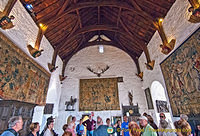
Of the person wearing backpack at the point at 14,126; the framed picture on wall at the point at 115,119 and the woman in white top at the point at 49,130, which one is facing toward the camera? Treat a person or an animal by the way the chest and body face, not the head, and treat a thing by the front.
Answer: the framed picture on wall

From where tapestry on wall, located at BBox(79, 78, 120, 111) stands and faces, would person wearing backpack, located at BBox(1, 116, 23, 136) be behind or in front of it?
in front

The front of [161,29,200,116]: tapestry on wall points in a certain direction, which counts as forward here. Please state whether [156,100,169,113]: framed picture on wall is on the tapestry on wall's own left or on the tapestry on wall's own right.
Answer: on the tapestry on wall's own right

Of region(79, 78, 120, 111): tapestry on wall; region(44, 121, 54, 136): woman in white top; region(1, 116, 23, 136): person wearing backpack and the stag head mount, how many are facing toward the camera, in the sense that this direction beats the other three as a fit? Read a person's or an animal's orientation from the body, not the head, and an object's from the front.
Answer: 2

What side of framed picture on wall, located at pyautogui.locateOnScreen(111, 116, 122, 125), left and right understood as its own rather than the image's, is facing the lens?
front

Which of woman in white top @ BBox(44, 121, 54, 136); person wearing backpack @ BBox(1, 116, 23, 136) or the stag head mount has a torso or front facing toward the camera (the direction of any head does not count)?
the stag head mount

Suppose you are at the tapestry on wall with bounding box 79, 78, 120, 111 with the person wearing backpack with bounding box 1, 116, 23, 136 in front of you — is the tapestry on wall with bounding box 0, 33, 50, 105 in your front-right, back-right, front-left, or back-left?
front-right

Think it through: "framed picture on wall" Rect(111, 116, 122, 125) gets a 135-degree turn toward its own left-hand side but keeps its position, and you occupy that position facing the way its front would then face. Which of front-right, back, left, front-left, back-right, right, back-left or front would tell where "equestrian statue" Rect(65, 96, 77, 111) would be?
back-left

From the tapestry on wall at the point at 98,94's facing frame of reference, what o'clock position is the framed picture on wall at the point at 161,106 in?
The framed picture on wall is roughly at 10 o'clock from the tapestry on wall.

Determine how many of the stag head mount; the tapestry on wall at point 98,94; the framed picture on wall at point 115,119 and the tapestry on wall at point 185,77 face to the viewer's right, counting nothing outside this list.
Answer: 0

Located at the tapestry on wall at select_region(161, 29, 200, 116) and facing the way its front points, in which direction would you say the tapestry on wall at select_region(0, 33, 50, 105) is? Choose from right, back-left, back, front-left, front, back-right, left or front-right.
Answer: front

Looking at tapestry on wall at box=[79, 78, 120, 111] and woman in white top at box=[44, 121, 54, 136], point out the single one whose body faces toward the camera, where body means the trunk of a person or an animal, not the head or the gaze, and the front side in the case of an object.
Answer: the tapestry on wall

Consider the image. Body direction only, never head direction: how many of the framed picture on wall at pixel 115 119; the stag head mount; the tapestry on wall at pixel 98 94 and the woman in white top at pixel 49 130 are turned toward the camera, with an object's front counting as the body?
3

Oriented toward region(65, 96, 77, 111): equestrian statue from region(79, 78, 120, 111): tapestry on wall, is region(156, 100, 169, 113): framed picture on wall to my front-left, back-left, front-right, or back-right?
back-left

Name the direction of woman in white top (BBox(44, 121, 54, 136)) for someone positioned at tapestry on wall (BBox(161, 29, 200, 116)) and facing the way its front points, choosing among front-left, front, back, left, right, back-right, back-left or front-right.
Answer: front

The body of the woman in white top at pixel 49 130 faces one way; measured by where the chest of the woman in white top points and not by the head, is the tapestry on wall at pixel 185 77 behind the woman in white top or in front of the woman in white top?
in front
